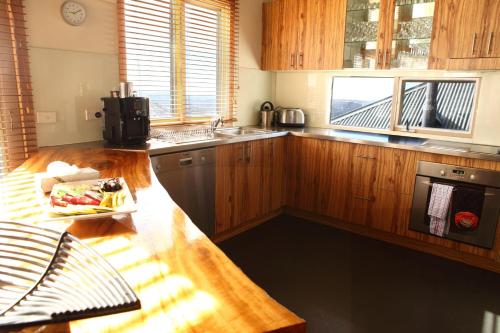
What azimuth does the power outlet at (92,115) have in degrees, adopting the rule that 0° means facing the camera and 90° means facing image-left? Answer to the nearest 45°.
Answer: approximately 0°

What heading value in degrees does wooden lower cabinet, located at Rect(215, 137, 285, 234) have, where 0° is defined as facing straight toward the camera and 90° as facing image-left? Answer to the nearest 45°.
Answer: approximately 315°

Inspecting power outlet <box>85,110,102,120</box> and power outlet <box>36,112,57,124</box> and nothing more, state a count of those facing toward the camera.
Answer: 2

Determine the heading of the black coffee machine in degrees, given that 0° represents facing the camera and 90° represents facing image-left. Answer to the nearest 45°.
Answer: approximately 315°

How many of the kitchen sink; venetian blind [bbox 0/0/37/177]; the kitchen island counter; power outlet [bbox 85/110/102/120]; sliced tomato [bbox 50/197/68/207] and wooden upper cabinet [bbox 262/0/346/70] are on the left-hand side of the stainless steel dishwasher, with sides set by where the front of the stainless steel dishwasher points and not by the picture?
2

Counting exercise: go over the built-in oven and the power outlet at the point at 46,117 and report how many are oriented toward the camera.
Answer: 2

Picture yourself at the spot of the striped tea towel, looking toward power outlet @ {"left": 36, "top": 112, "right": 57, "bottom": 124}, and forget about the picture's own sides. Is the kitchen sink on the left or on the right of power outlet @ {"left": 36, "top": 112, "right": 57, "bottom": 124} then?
right
